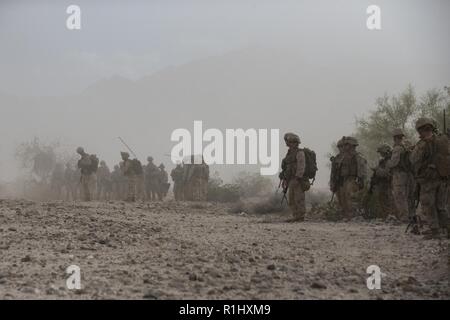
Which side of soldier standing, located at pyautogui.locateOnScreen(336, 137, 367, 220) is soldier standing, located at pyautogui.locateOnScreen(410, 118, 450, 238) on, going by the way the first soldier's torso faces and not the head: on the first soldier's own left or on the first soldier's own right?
on the first soldier's own left

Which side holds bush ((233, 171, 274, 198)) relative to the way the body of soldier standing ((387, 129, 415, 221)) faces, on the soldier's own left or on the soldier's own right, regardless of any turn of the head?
on the soldier's own right

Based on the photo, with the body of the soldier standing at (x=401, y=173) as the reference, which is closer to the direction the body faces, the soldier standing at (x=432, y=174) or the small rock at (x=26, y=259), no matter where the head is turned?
the small rock

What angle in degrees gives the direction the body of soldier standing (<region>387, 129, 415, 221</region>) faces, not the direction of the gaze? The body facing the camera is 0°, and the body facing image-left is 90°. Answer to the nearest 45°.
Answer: approximately 45°

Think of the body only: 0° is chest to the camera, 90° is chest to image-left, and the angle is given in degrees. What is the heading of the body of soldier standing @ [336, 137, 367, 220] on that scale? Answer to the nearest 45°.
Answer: approximately 45°
